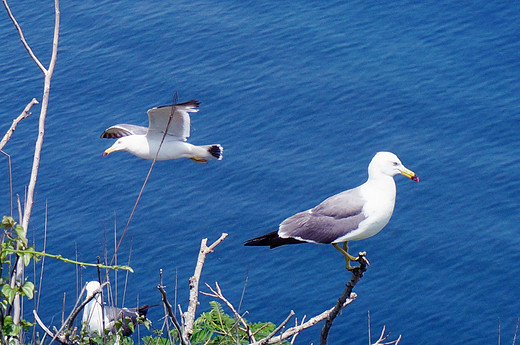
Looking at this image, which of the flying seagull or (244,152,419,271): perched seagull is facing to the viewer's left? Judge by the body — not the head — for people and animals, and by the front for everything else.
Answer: the flying seagull

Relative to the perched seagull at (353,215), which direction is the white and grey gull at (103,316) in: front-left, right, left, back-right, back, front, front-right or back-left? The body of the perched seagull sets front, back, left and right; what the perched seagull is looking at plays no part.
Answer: back

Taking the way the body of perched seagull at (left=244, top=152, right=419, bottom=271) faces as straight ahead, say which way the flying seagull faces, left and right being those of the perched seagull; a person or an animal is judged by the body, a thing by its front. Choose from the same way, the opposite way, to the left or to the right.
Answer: the opposite way

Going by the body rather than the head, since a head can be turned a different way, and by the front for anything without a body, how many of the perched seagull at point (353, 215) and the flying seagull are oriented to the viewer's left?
1

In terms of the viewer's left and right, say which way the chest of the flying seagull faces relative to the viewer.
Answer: facing to the left of the viewer

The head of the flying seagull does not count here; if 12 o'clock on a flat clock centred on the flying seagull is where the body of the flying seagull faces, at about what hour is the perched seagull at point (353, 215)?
The perched seagull is roughly at 8 o'clock from the flying seagull.

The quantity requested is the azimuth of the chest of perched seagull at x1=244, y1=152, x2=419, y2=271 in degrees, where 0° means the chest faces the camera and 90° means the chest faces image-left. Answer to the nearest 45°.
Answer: approximately 270°

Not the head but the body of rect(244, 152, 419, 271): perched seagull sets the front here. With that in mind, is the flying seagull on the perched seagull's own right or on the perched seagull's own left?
on the perched seagull's own left

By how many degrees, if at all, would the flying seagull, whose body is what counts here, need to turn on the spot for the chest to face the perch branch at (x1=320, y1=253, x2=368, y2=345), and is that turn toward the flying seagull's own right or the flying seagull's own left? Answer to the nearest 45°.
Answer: approximately 90° to the flying seagull's own left
